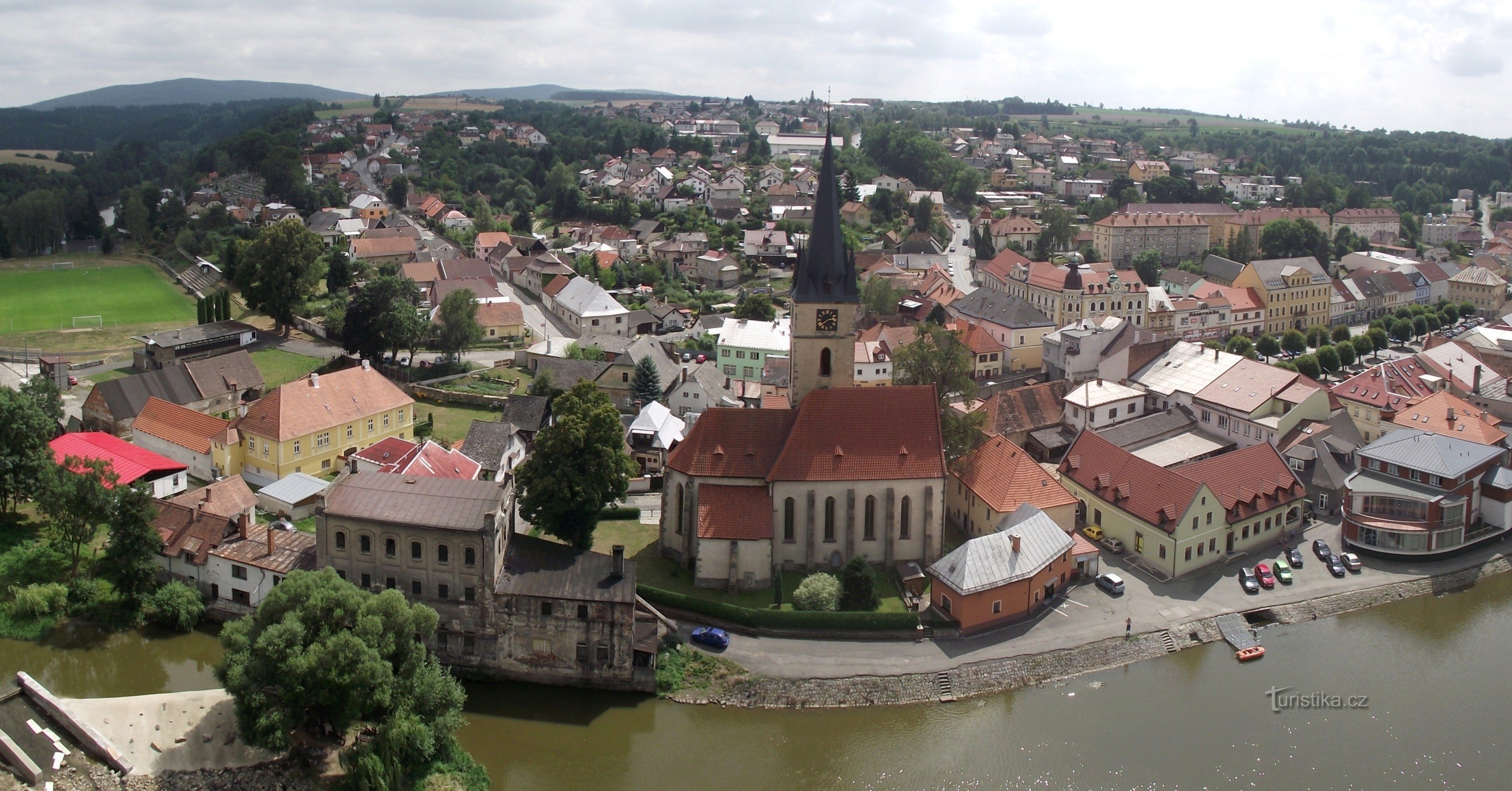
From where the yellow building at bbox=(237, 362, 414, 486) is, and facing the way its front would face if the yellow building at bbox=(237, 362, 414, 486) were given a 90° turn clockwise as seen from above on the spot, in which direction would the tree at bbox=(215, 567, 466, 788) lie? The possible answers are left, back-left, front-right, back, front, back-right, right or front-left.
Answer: front-left

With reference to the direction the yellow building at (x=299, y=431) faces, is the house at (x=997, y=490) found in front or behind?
in front

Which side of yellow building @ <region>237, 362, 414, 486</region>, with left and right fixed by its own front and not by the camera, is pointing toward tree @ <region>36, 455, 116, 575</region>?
right

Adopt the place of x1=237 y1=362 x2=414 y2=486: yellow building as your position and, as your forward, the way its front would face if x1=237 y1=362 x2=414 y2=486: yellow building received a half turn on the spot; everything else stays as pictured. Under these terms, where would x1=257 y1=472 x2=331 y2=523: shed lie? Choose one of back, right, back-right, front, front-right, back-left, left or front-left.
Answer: back-left

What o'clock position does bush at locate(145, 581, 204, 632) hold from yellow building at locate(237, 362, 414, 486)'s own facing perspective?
The bush is roughly at 2 o'clock from the yellow building.

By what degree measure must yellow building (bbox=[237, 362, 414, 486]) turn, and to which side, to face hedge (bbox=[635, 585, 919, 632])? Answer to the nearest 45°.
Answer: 0° — it already faces it

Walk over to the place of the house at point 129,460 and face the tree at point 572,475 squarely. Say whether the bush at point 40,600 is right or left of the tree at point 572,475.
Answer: right

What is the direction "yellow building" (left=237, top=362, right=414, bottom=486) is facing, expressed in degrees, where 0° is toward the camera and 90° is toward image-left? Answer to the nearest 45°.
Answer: approximately 315°

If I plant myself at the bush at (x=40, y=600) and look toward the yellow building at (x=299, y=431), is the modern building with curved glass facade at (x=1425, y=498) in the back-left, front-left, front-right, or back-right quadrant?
front-right

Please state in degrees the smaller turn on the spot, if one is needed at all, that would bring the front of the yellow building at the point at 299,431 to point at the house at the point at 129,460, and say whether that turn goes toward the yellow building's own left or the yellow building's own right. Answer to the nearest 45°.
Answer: approximately 135° to the yellow building's own right

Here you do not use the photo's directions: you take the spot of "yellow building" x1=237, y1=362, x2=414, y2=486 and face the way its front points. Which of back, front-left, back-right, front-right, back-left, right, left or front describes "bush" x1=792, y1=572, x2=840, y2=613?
front

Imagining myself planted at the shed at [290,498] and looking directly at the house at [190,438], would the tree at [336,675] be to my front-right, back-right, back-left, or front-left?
back-left

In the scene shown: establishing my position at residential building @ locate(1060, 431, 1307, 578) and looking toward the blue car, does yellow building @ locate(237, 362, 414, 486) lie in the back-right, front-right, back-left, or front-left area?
front-right

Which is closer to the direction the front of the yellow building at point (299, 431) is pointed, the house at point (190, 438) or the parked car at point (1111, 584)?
the parked car

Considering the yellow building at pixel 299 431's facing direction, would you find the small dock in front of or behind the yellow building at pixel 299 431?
in front
